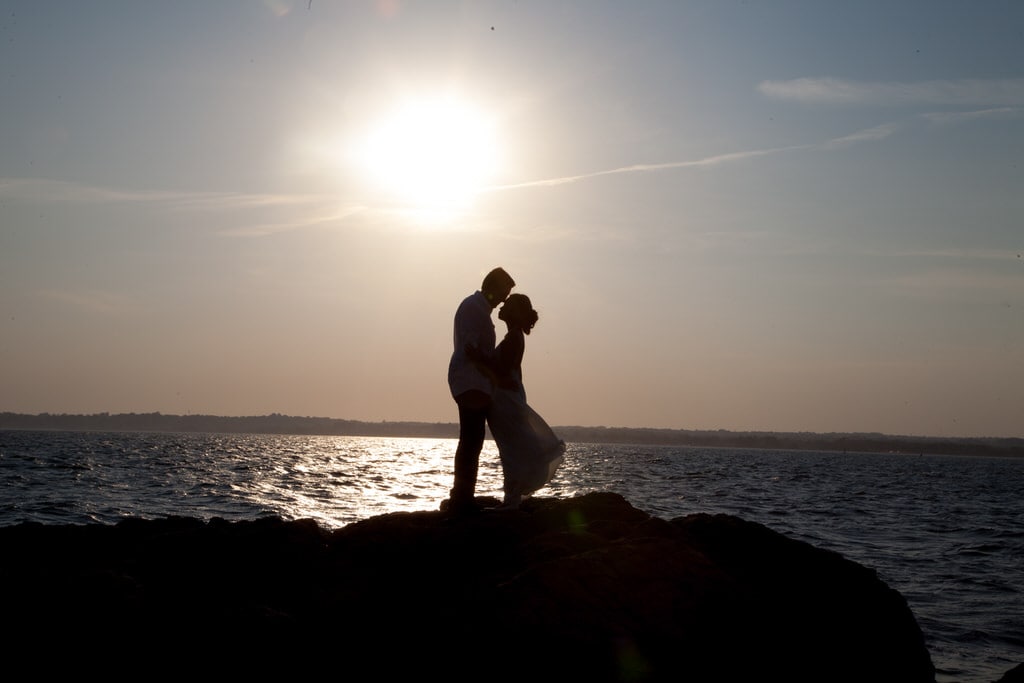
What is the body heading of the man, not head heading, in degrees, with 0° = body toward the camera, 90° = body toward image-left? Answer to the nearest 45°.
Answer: approximately 270°

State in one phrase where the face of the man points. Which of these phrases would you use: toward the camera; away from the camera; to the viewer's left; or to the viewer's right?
to the viewer's right

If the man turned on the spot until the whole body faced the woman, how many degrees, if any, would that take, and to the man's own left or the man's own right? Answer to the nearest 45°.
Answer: approximately 45° to the man's own left

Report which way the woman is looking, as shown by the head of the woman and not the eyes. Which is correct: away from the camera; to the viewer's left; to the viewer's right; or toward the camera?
to the viewer's left
